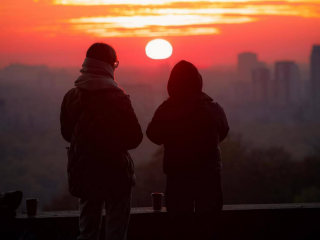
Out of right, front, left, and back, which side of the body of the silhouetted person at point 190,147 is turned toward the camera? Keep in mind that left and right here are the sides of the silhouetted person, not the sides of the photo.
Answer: back

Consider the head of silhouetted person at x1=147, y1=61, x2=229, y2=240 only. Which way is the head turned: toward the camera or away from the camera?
away from the camera

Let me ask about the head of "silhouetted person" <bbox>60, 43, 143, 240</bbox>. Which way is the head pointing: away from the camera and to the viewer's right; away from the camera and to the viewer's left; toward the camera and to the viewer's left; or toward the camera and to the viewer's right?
away from the camera and to the viewer's right

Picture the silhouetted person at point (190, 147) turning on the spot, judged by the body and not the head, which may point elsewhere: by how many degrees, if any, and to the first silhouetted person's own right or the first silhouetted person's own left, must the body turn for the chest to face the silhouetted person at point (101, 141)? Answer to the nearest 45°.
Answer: approximately 90° to the first silhouetted person's own left
